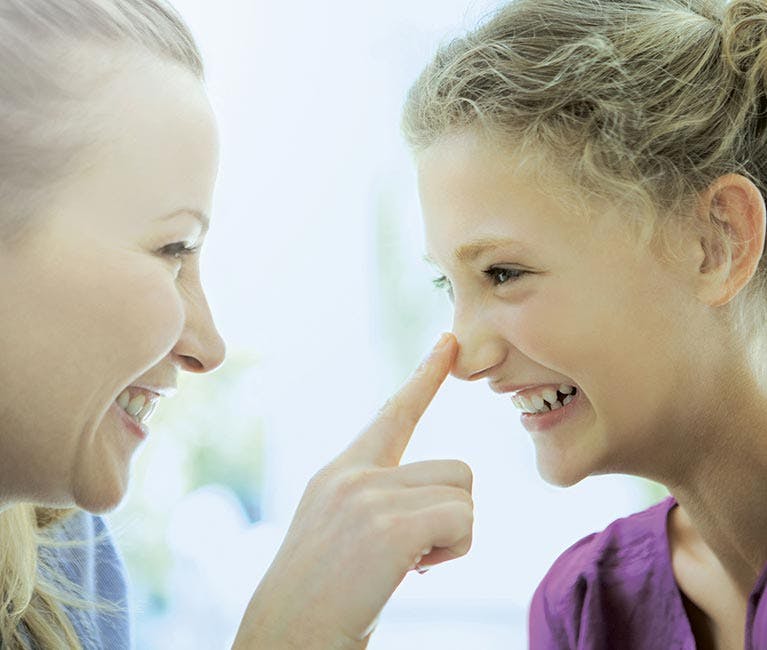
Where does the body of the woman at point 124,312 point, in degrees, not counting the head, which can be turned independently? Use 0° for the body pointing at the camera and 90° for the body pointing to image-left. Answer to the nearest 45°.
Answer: approximately 270°

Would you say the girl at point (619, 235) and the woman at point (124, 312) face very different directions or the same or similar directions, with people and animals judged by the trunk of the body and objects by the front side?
very different directions

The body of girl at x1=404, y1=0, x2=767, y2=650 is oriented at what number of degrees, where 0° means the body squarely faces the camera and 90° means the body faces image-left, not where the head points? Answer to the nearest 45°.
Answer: approximately 45°

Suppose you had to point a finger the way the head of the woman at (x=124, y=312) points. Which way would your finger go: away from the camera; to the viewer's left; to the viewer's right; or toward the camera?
to the viewer's right

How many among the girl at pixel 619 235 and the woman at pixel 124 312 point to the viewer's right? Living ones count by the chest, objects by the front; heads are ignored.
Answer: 1
